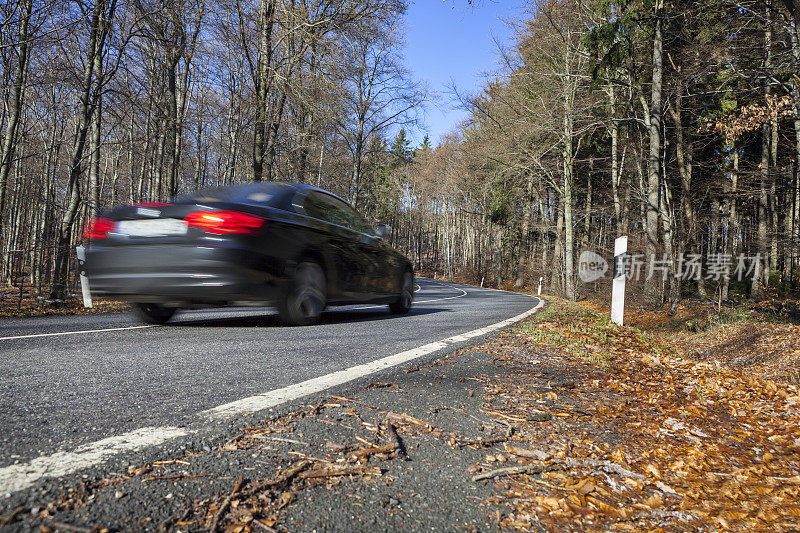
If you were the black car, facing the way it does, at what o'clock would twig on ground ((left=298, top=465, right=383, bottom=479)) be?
The twig on ground is roughly at 4 o'clock from the black car.

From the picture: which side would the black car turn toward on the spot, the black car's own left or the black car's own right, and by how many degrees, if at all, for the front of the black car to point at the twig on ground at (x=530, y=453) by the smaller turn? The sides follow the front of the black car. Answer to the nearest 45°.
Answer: approximately 135° to the black car's own right

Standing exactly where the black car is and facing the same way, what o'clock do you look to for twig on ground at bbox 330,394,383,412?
The twig on ground is roughly at 4 o'clock from the black car.

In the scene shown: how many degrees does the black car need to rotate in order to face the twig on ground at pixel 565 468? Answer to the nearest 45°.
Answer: approximately 135° to its right

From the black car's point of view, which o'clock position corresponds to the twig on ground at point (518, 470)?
The twig on ground is roughly at 4 o'clock from the black car.

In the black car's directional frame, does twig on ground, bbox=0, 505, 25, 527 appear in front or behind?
behind

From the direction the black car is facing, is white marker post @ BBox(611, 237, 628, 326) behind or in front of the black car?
in front

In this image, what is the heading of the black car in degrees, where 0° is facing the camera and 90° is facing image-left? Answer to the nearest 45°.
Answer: approximately 225°

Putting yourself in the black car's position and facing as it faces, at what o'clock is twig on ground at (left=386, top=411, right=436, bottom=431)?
The twig on ground is roughly at 4 o'clock from the black car.

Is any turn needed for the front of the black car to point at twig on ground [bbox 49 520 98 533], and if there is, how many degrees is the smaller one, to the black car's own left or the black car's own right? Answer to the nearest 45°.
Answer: approximately 135° to the black car's own right

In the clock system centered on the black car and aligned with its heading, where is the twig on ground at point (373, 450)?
The twig on ground is roughly at 4 o'clock from the black car.

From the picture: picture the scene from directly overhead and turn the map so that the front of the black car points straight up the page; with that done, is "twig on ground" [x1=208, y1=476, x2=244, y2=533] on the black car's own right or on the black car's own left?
on the black car's own right

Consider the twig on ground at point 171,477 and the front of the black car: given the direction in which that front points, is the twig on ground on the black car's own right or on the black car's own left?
on the black car's own right
